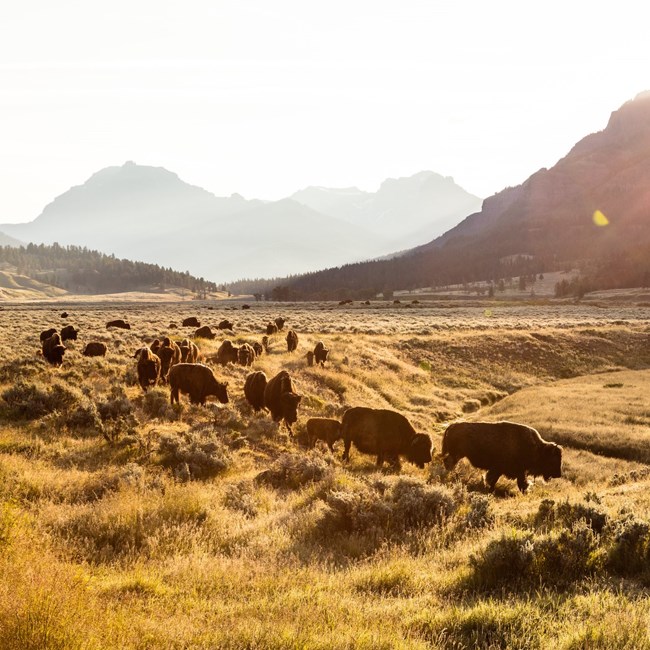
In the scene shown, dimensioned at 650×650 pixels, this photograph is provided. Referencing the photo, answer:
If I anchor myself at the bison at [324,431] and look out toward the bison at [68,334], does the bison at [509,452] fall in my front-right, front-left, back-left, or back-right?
back-right

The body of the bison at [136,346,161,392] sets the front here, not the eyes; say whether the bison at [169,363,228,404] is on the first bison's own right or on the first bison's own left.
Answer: on the first bison's own left

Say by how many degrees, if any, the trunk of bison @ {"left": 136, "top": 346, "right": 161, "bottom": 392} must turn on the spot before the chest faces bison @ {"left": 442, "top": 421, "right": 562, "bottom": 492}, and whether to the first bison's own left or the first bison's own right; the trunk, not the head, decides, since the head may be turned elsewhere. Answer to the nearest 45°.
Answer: approximately 45° to the first bison's own left

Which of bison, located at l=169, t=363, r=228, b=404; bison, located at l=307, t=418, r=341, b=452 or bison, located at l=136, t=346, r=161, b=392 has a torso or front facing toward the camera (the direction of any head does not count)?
bison, located at l=136, t=346, r=161, b=392

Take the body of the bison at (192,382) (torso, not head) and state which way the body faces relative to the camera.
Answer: to the viewer's right

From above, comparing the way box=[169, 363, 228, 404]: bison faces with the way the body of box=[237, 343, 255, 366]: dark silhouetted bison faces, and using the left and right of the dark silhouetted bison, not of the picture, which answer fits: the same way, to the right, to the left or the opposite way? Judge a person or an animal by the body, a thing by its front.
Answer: to the left

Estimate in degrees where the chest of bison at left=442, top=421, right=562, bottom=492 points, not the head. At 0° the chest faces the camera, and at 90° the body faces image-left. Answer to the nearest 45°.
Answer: approximately 270°

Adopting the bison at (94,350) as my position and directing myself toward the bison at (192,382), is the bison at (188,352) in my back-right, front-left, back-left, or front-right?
front-left

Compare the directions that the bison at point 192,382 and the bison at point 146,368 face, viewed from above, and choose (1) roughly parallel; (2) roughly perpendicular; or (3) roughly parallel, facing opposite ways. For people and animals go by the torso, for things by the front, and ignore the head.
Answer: roughly perpendicular

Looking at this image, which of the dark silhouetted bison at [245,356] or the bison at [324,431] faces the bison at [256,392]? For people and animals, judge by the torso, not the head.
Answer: the dark silhouetted bison

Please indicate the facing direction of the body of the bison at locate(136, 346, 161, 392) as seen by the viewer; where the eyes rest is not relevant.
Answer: toward the camera

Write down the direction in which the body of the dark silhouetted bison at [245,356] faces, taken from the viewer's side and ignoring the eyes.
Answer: toward the camera
